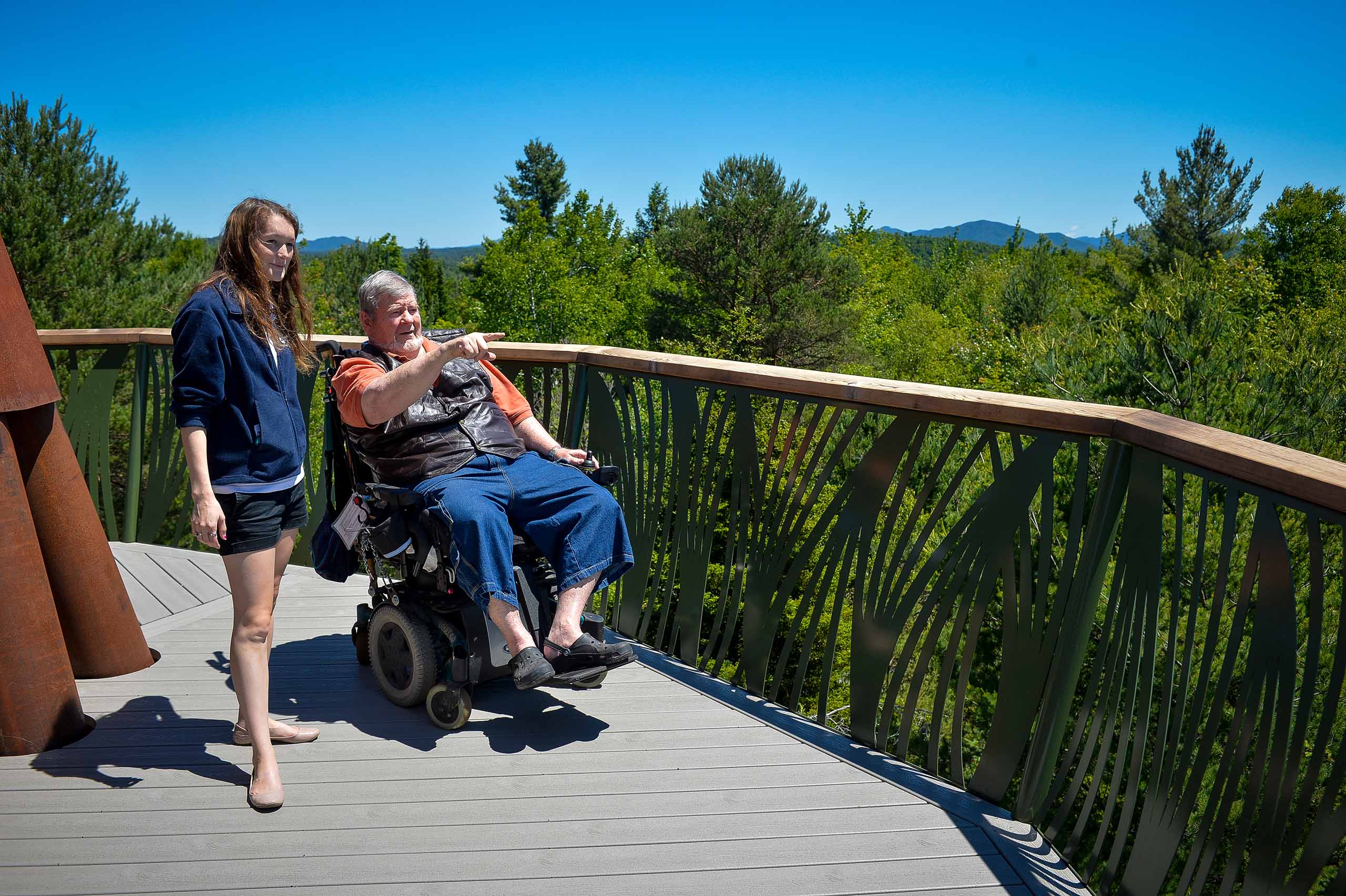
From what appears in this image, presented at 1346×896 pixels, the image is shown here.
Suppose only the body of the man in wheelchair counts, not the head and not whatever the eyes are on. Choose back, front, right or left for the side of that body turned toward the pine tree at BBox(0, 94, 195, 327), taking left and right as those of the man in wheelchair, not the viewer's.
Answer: back

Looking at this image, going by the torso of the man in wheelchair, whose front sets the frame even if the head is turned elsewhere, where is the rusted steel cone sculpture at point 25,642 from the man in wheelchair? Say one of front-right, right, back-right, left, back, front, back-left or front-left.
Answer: back-right

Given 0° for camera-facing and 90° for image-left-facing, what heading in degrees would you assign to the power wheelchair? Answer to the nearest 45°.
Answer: approximately 315°

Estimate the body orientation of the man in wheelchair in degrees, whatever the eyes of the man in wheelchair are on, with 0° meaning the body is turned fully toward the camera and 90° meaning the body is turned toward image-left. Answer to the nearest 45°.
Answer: approximately 315°

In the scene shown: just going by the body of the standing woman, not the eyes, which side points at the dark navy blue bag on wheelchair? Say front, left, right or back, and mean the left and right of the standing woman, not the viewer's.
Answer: left
